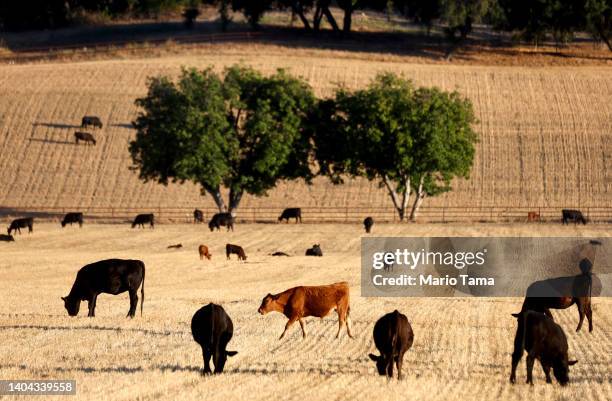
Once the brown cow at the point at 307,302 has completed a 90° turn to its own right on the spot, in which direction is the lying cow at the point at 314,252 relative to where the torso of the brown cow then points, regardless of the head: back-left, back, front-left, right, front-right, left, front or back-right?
front

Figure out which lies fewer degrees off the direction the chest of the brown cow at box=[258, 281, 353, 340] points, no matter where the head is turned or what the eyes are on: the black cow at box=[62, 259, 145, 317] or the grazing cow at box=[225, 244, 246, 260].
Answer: the black cow

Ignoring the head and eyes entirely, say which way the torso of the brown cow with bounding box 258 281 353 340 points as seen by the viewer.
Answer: to the viewer's left

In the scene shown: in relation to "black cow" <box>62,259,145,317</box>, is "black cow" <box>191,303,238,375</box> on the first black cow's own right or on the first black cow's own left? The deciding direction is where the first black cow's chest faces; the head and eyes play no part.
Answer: on the first black cow's own left

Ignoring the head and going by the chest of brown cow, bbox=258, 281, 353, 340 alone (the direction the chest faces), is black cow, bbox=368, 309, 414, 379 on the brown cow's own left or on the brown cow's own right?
on the brown cow's own left

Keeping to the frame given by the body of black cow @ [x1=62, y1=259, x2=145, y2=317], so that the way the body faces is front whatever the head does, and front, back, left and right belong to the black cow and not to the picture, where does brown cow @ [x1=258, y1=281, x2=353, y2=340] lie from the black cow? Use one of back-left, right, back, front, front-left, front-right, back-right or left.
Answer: back-left

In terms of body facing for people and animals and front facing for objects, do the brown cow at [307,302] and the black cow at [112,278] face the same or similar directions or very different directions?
same or similar directions

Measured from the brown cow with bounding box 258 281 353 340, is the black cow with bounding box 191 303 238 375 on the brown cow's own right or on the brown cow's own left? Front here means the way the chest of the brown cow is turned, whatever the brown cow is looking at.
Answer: on the brown cow's own left

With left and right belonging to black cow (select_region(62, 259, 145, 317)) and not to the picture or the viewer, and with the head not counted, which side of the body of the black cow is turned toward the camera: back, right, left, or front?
left

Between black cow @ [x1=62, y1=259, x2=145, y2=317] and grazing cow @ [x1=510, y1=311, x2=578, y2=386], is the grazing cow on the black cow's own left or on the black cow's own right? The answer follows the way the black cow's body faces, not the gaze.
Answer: on the black cow's own left
